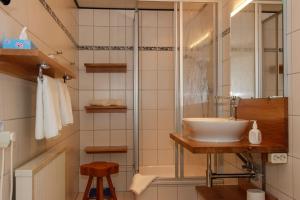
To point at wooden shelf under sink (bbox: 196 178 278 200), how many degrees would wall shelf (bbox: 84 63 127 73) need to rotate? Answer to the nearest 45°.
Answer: approximately 45° to its left

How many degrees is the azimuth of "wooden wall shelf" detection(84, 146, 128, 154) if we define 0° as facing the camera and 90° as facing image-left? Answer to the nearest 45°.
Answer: approximately 0°

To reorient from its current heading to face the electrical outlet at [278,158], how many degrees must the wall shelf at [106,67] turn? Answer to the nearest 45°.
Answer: approximately 45° to its left

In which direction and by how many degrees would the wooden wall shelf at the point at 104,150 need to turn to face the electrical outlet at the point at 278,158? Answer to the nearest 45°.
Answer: approximately 45° to its left

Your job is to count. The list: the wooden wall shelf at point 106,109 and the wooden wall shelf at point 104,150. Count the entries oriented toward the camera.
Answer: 2

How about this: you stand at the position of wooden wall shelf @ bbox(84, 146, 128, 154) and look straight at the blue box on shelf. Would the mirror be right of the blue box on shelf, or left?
left

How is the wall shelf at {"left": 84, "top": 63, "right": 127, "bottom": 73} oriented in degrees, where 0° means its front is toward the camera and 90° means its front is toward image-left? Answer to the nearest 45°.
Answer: approximately 0°
